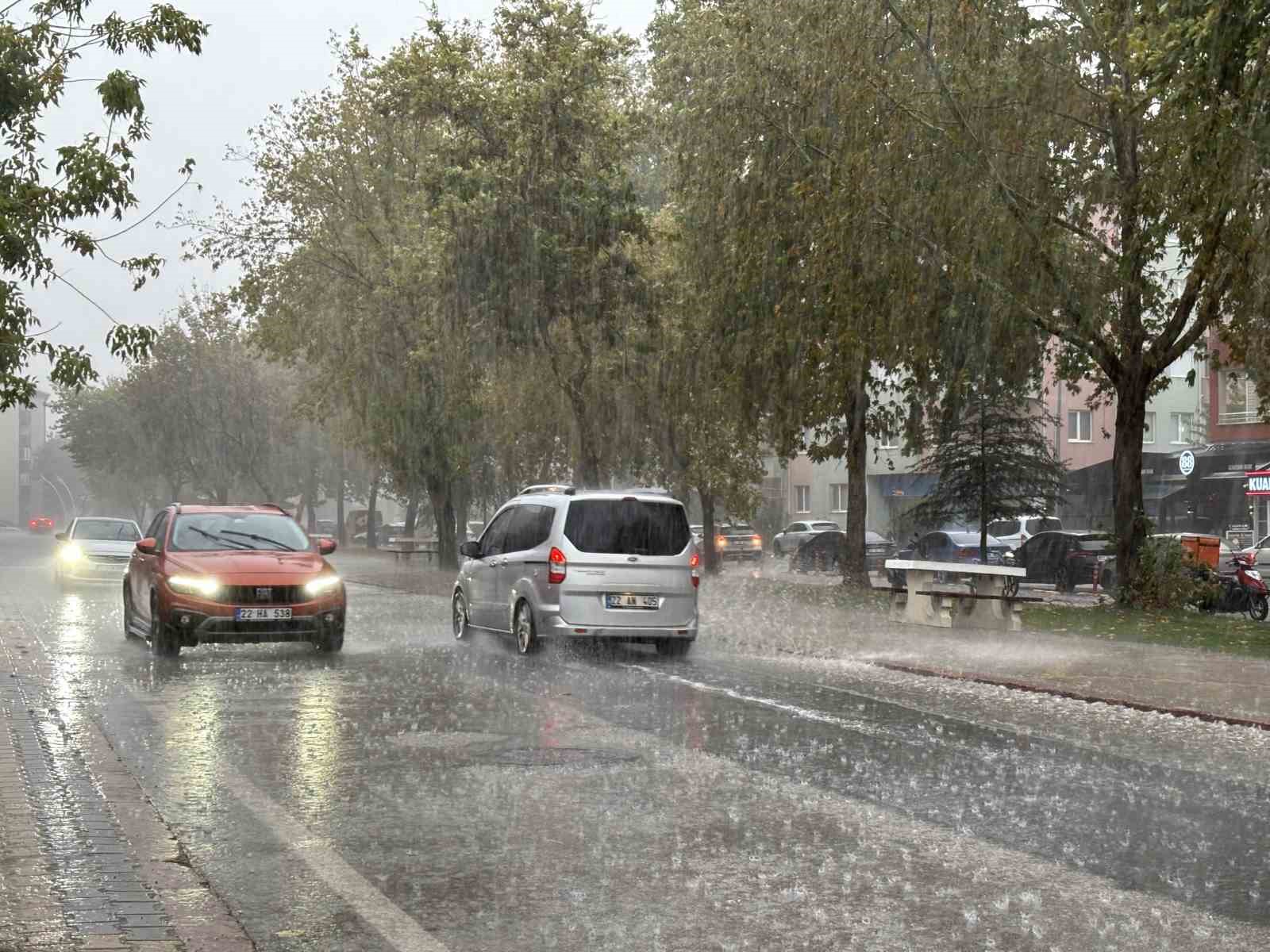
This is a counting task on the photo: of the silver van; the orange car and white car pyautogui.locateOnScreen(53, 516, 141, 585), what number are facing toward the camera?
2

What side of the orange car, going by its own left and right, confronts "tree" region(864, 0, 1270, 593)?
left

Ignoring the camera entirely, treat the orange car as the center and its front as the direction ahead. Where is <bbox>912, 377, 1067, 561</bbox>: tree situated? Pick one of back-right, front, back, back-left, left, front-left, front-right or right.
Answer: back-left

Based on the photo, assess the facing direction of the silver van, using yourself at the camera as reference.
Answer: facing away from the viewer and to the left of the viewer

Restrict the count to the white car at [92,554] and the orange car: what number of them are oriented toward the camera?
2

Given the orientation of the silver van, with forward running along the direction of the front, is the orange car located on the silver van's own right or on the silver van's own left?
on the silver van's own left

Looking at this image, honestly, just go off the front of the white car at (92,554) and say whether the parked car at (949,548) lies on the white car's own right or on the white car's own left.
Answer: on the white car's own left
